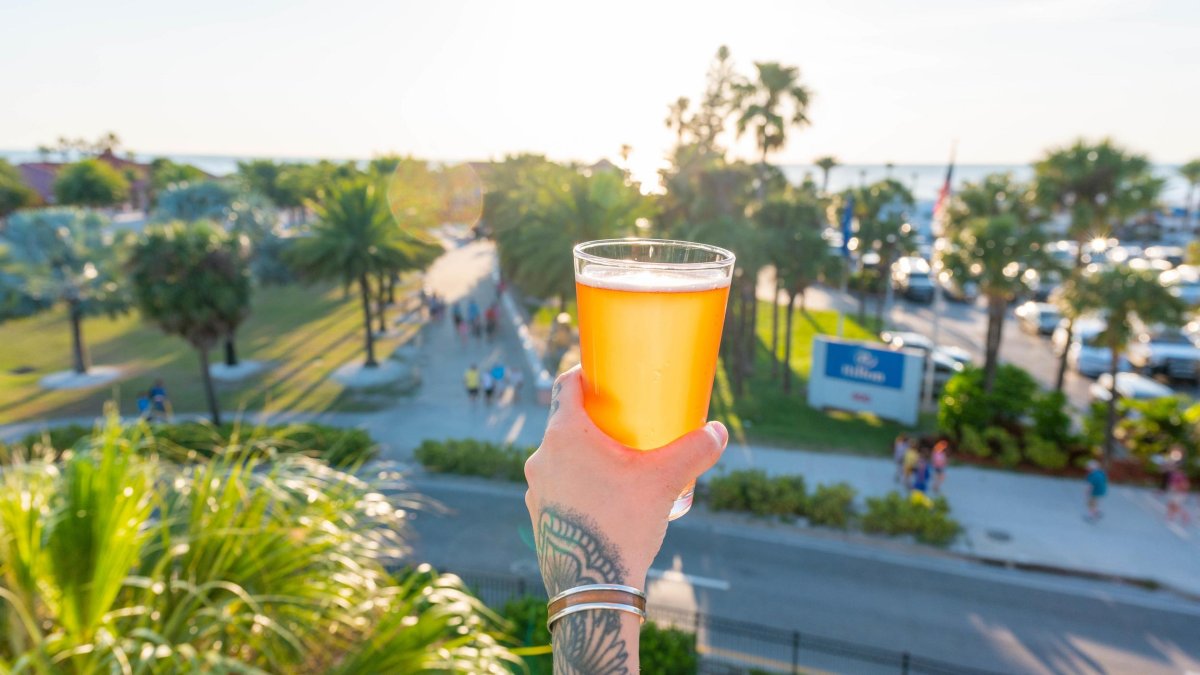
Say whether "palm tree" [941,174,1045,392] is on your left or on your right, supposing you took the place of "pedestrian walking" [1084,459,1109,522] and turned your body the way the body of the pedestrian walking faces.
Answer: on your right

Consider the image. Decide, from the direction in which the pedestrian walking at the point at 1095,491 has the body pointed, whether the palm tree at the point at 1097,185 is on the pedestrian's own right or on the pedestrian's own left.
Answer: on the pedestrian's own right

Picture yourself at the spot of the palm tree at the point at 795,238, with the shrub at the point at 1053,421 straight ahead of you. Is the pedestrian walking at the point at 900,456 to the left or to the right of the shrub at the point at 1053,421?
right

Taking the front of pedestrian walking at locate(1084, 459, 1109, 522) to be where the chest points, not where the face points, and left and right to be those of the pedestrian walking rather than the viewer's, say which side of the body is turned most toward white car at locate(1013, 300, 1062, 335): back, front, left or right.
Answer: right

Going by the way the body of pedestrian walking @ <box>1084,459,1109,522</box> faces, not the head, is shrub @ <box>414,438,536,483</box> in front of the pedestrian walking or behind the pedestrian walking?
in front

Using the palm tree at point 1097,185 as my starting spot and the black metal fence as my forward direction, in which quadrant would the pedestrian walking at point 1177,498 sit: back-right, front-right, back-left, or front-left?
front-left

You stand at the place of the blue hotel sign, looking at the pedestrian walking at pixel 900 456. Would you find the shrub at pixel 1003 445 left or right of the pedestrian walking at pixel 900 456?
left

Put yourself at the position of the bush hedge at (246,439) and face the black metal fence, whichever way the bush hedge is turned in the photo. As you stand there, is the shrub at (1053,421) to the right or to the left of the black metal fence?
left
